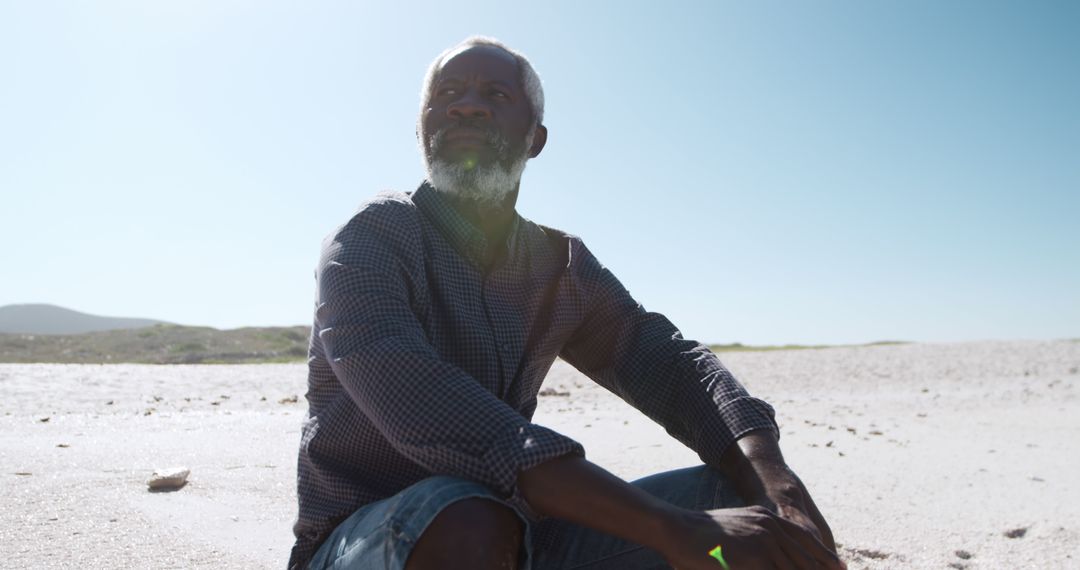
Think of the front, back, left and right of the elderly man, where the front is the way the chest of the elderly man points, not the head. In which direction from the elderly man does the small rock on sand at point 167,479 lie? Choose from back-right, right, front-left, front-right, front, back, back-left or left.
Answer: back

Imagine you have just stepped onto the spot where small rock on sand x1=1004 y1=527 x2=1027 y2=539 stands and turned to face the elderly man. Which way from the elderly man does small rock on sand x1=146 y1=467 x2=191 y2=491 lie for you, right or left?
right

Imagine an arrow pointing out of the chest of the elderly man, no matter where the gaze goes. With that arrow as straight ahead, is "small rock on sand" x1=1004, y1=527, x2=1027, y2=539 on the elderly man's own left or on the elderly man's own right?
on the elderly man's own left
